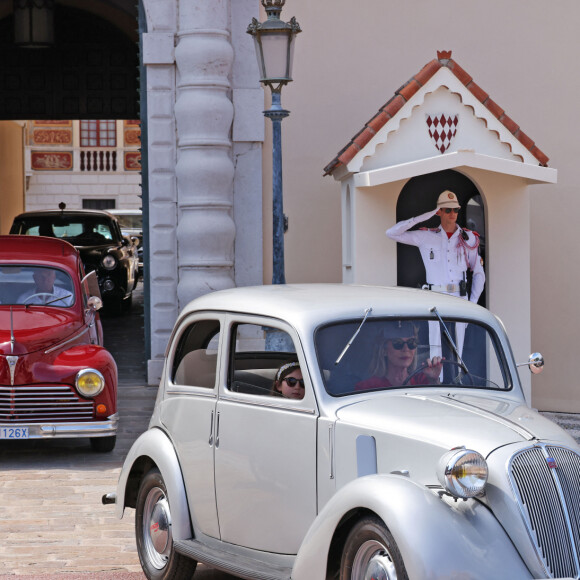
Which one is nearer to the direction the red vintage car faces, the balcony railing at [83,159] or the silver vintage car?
the silver vintage car

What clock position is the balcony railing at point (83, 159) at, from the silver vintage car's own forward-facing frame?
The balcony railing is roughly at 7 o'clock from the silver vintage car.

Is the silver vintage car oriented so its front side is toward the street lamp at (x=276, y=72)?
no

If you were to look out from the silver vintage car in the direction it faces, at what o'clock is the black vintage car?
The black vintage car is roughly at 7 o'clock from the silver vintage car.

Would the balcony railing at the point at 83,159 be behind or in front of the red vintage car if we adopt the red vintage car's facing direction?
behind

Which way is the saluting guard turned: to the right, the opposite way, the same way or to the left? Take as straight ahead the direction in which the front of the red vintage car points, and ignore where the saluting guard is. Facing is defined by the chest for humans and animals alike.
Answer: the same way

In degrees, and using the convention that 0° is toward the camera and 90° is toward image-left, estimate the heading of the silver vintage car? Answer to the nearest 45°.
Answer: approximately 315°

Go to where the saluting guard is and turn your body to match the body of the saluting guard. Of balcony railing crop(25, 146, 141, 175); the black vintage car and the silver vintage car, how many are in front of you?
1

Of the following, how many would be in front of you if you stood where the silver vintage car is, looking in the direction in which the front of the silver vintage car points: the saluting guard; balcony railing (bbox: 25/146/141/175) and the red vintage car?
0

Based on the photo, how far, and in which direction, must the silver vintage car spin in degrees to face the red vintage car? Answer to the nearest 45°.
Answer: approximately 180°

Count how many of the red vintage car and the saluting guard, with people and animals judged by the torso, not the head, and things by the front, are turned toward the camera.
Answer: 2

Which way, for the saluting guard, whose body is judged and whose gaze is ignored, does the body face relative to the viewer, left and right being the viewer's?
facing the viewer

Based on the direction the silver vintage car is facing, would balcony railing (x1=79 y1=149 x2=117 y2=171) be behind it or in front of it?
behind

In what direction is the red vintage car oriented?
toward the camera
